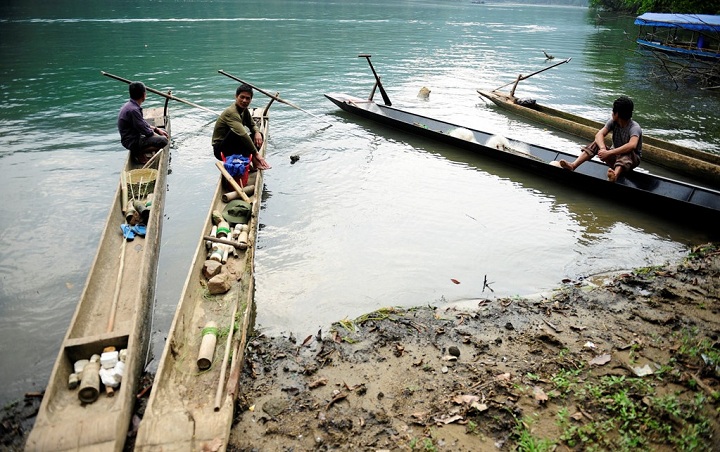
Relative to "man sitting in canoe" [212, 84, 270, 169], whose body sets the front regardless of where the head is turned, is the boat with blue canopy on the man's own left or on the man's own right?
on the man's own left

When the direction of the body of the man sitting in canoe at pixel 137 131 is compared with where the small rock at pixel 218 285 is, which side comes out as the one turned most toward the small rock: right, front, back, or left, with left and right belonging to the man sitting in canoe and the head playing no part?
right

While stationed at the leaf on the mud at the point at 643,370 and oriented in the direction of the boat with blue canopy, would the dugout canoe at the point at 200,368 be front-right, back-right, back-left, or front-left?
back-left

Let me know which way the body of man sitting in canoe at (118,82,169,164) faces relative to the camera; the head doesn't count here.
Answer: to the viewer's right

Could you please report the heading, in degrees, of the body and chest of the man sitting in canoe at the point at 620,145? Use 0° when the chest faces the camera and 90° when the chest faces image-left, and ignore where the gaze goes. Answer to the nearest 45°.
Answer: approximately 45°

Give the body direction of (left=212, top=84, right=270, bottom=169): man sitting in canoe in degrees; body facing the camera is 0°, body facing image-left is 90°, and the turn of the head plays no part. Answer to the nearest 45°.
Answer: approximately 315°

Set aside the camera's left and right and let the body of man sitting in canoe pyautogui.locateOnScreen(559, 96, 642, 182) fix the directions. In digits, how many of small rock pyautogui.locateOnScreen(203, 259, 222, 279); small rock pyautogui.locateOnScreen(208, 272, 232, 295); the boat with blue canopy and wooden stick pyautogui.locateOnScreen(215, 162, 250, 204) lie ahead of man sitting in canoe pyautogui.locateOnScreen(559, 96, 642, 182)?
3

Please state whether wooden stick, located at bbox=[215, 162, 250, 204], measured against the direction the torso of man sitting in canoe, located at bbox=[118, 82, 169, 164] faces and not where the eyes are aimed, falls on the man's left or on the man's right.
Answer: on the man's right

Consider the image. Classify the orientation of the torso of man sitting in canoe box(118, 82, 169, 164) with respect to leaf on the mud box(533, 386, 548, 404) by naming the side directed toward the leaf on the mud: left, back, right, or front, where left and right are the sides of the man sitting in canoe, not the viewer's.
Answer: right

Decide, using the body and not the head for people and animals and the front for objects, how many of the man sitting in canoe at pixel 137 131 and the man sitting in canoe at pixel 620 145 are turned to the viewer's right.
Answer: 1

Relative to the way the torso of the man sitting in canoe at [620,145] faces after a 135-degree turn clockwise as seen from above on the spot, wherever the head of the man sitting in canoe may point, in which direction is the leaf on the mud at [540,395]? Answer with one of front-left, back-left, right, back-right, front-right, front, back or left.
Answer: back
